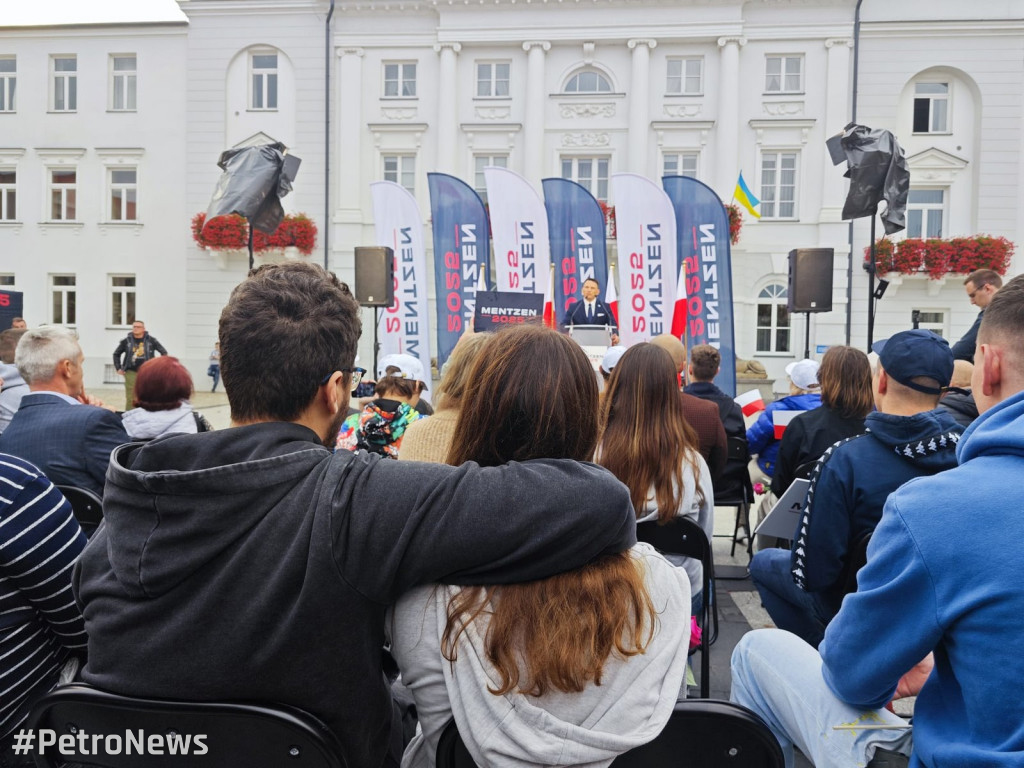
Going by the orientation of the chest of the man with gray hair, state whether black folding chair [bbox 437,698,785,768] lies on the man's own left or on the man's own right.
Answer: on the man's own right

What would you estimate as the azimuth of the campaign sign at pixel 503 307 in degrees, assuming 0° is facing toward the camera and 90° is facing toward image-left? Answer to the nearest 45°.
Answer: approximately 0°

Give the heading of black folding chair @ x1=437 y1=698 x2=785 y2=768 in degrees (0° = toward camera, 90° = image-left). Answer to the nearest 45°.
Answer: approximately 180°

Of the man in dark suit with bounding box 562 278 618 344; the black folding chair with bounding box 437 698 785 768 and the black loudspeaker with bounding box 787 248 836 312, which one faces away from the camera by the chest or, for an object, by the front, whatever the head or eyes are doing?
the black folding chair

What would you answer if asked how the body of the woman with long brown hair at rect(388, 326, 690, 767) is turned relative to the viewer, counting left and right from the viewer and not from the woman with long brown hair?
facing away from the viewer

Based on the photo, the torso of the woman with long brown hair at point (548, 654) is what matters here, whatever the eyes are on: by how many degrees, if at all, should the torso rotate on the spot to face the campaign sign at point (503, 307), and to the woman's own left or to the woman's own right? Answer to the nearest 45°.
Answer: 0° — they already face it

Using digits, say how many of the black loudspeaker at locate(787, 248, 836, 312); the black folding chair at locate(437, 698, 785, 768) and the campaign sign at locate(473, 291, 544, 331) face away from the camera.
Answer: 1

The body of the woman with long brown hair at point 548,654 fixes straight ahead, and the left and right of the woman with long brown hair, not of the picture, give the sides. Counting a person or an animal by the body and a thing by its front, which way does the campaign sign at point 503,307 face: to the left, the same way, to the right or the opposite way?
the opposite way

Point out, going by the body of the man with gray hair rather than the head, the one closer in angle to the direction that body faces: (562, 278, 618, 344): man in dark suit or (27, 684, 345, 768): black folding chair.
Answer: the man in dark suit

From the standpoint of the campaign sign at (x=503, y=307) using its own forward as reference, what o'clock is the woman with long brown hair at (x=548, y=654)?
The woman with long brown hair is roughly at 12 o'clock from the campaign sign.

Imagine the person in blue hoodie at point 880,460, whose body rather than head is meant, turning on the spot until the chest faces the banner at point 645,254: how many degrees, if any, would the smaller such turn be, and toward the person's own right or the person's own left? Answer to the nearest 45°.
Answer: approximately 45° to the person's own right

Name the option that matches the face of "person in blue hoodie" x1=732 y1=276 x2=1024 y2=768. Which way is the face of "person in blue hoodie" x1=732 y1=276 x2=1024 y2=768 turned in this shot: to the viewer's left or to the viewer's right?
to the viewer's left

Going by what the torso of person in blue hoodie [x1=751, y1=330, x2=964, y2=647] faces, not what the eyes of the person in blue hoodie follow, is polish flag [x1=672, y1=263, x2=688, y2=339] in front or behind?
in front

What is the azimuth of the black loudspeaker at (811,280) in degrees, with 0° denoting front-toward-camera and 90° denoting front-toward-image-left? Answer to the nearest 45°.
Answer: approximately 0°

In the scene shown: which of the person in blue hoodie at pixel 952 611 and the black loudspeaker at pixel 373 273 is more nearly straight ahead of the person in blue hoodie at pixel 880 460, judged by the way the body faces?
the black loudspeaker

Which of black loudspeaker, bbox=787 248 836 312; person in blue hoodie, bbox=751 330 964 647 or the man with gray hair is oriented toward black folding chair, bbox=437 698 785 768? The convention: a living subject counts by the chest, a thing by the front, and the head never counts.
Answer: the black loudspeaker

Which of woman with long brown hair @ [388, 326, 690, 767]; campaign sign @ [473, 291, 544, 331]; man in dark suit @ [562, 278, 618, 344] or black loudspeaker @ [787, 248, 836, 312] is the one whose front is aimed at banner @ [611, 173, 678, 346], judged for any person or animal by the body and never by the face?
the woman with long brown hair

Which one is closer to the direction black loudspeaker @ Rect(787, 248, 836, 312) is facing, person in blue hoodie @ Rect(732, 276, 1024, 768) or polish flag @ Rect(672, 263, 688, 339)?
the person in blue hoodie
